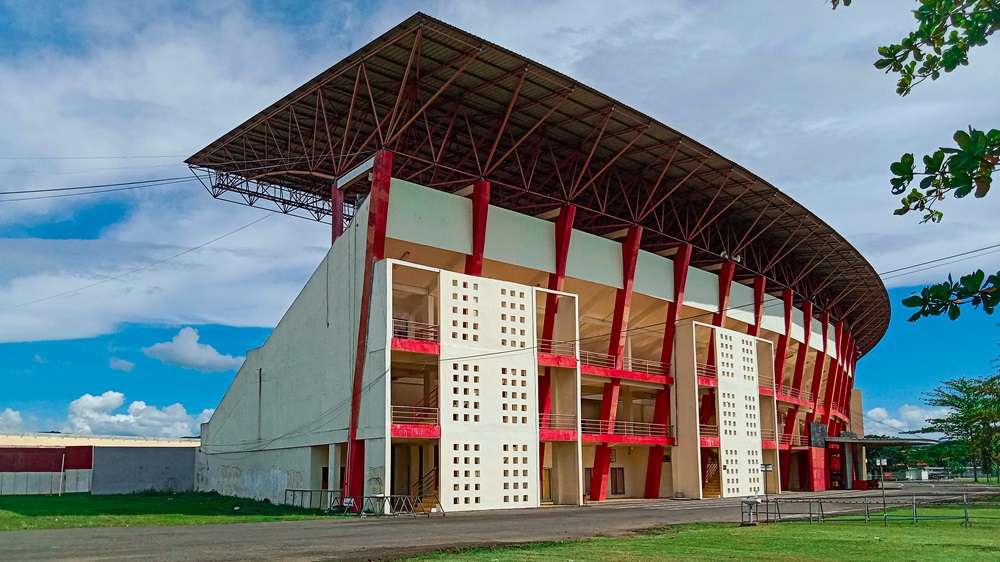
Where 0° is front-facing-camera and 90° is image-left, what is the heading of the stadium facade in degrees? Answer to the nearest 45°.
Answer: approximately 315°

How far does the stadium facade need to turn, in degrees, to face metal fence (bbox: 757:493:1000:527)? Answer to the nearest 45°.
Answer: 0° — it already faces it

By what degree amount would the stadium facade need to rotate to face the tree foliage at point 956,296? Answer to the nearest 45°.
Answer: approximately 45° to its right
